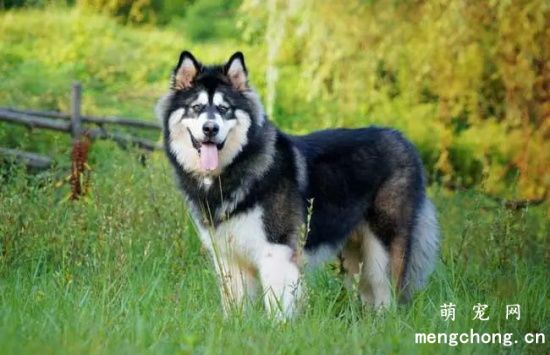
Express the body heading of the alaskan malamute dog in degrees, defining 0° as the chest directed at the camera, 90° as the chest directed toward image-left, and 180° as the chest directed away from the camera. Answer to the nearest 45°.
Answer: approximately 45°

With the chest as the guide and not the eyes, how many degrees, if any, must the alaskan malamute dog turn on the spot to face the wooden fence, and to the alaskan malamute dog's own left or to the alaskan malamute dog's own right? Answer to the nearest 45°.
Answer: approximately 90° to the alaskan malamute dog's own right
